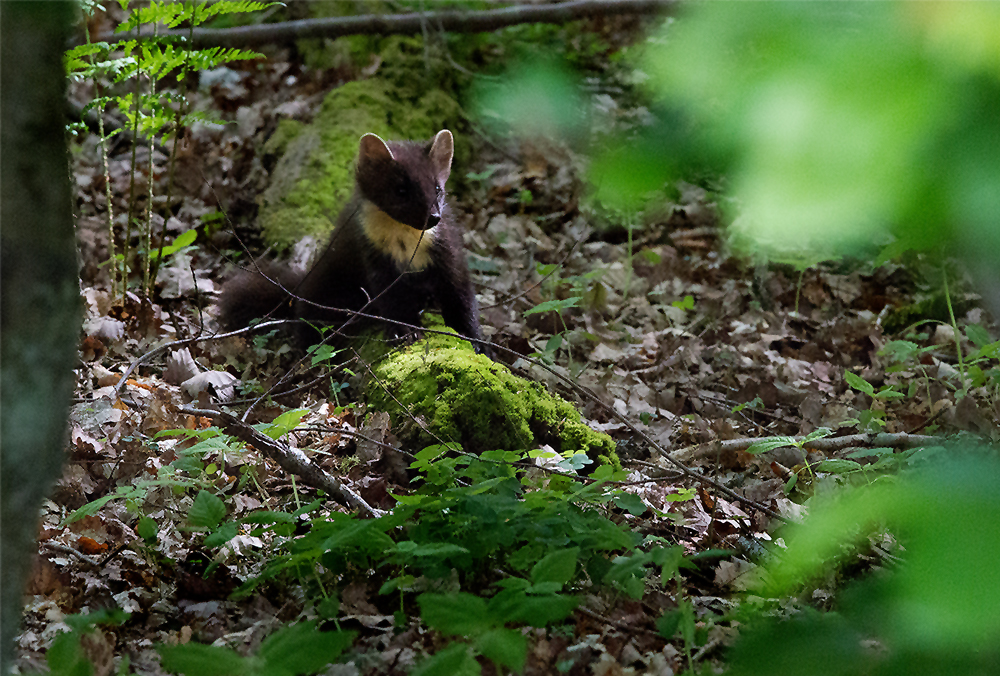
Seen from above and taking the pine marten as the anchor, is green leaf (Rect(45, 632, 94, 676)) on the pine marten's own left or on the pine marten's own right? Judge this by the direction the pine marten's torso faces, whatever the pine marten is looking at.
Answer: on the pine marten's own right

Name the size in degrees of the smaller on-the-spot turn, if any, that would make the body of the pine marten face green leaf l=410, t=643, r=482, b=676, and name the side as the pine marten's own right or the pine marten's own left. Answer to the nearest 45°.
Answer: approximately 45° to the pine marten's own right

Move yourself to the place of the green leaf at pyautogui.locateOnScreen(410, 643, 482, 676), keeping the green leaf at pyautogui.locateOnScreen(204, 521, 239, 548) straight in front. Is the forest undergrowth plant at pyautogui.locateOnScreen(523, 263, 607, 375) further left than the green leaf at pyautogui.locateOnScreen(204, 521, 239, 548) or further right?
right

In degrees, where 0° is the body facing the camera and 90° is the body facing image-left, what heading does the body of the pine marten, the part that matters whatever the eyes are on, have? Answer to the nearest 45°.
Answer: approximately 315°

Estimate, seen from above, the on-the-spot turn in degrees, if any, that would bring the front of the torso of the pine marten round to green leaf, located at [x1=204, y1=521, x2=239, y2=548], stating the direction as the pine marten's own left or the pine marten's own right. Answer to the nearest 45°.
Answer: approximately 45° to the pine marten's own right

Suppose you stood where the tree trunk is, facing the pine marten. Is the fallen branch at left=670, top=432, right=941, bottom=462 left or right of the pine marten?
right

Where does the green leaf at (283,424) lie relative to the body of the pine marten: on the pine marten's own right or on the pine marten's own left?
on the pine marten's own right

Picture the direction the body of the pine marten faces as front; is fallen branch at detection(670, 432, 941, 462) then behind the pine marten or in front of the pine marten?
in front

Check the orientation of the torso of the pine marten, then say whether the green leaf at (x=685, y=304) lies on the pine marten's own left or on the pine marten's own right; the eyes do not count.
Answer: on the pine marten's own left

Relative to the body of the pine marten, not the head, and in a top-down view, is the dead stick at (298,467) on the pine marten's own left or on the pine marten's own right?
on the pine marten's own right

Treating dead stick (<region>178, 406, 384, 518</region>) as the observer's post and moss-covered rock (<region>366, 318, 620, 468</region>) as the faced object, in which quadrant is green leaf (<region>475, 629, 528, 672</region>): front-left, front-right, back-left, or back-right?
back-right

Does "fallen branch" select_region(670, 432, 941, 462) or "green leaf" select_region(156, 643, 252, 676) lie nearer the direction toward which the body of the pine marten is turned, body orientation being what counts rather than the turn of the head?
the fallen branch
